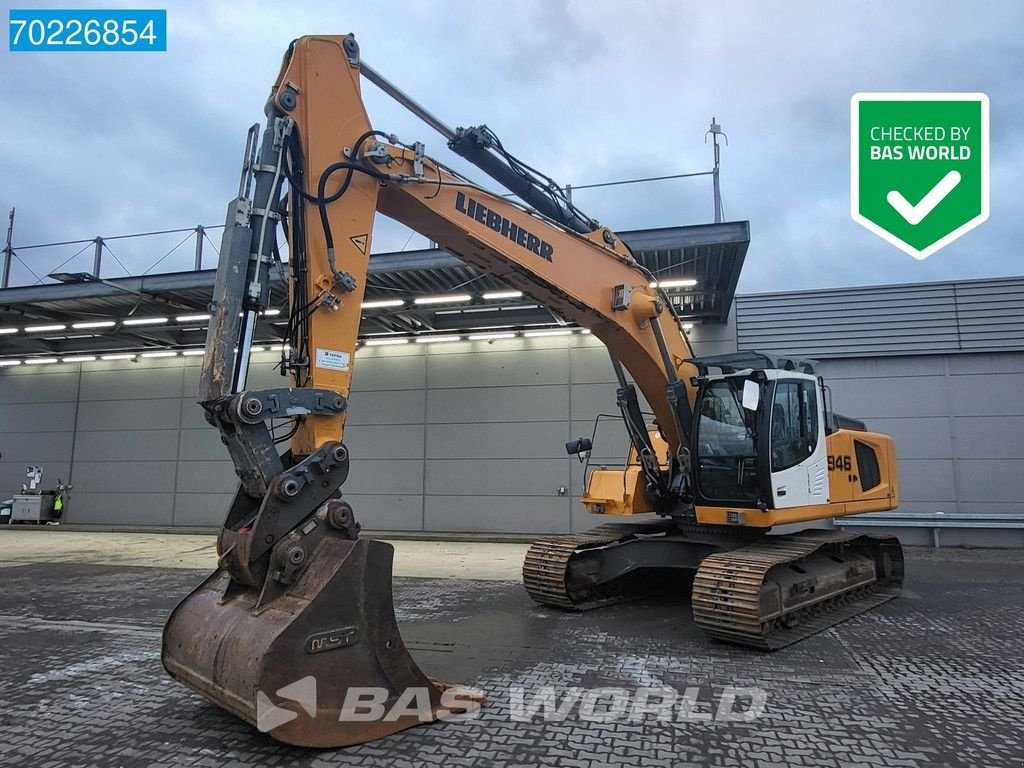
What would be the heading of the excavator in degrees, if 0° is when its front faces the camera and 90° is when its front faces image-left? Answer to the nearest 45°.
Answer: approximately 45°

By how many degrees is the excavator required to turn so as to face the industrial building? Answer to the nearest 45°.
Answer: approximately 135° to its right

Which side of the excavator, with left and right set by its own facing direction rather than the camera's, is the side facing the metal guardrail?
back
